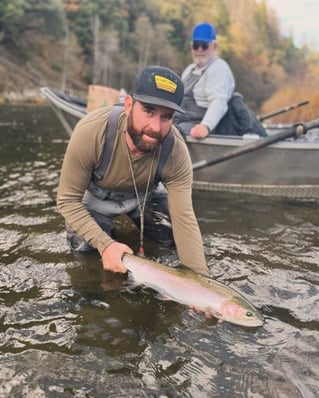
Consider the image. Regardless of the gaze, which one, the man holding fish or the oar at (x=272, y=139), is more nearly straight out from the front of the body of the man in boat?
the man holding fish

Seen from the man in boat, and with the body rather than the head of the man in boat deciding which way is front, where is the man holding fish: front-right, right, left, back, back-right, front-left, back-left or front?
front-left

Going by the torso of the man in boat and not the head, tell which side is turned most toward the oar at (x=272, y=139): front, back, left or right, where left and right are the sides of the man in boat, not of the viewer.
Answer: left

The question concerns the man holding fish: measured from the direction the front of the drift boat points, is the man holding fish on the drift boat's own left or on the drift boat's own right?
on the drift boat's own left

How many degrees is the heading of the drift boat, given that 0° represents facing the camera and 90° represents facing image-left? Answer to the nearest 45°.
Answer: approximately 90°
